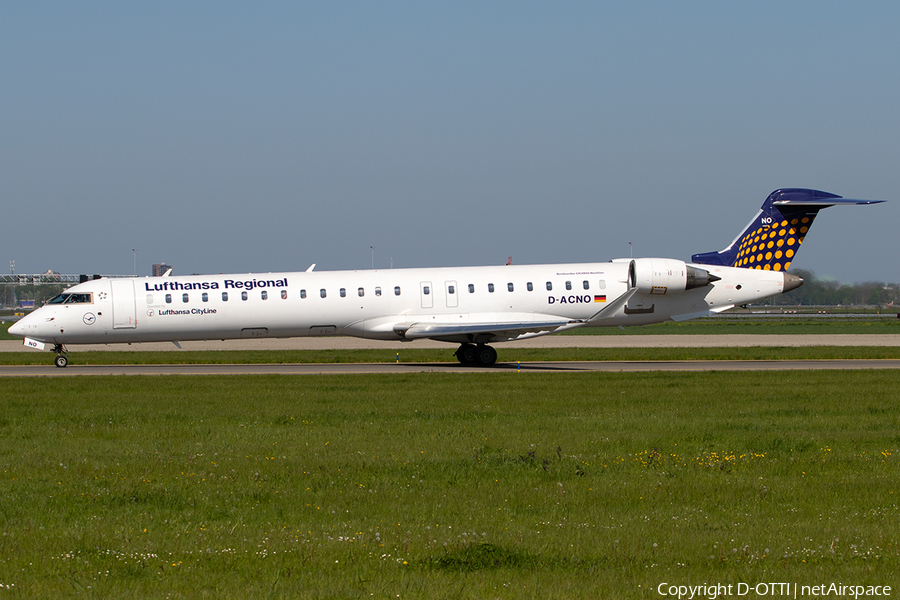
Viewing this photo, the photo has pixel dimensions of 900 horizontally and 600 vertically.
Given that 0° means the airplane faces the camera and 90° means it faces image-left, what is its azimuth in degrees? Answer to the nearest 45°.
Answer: approximately 90°
